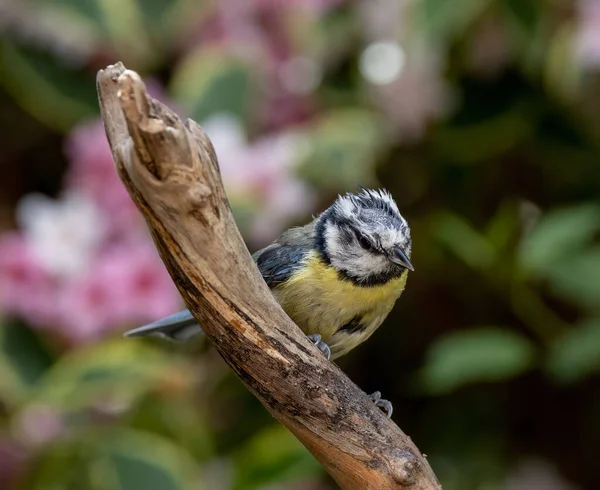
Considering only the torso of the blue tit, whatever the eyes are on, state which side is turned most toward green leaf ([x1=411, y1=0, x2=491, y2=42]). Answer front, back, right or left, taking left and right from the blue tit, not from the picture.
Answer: left

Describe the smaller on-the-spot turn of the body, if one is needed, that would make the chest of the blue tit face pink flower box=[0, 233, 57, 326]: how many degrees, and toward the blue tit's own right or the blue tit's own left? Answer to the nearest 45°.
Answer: approximately 180°

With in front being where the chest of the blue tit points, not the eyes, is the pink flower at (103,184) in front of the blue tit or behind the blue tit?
behind

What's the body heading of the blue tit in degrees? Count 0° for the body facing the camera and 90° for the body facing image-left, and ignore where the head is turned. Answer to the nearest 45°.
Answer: approximately 315°

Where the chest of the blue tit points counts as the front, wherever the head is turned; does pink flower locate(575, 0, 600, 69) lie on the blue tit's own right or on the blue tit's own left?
on the blue tit's own left
